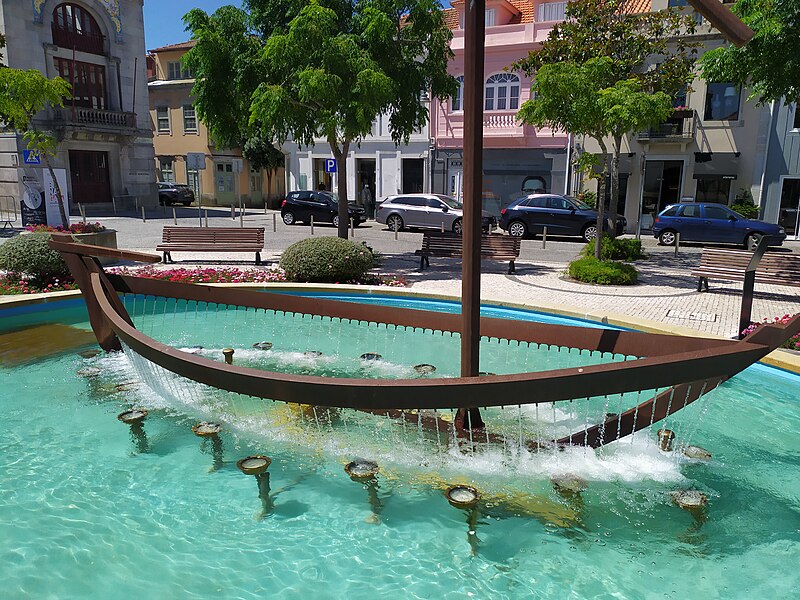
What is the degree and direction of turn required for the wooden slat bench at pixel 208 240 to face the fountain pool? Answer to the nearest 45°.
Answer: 0° — it already faces it

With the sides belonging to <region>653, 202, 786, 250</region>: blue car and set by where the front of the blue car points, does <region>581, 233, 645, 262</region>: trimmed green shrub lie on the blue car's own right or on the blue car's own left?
on the blue car's own right

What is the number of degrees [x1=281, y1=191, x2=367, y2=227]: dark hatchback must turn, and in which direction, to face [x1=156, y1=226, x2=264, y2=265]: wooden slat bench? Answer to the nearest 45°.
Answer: approximately 90° to its right

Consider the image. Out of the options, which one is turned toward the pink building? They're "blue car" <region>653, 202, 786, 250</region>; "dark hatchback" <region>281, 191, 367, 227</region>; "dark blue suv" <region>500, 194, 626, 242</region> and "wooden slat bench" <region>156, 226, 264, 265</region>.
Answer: "dark hatchback" <region>281, 191, 367, 227</region>

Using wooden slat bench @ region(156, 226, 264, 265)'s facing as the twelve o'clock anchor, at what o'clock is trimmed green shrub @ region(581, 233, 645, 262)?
The trimmed green shrub is roughly at 9 o'clock from the wooden slat bench.

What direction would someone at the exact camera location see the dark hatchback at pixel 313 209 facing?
facing to the right of the viewer

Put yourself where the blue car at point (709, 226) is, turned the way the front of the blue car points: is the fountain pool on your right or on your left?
on your right

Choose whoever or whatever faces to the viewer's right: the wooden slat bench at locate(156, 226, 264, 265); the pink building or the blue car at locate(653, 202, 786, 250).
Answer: the blue car

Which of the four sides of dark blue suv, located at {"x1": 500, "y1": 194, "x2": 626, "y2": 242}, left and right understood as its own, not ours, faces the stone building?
back

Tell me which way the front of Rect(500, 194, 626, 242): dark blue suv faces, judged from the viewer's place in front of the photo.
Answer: facing to the right of the viewer

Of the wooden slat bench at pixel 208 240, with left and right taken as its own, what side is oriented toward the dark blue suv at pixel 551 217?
left

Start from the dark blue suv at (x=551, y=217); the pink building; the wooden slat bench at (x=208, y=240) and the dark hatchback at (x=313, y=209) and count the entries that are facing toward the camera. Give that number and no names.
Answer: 2

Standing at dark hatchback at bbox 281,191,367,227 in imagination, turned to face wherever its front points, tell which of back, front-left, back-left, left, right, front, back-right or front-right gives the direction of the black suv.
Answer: back-left

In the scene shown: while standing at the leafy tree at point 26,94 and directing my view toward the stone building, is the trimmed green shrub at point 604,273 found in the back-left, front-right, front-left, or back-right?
back-right

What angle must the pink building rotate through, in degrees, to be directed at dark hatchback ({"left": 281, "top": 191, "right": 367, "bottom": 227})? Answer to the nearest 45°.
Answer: approximately 45° to its right

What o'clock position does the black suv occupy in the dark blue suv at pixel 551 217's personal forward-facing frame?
The black suv is roughly at 7 o'clock from the dark blue suv.

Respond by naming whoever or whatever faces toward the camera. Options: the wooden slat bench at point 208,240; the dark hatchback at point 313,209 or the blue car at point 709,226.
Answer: the wooden slat bench

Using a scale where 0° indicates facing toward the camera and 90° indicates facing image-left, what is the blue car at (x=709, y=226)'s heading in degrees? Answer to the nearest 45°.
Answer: approximately 270°

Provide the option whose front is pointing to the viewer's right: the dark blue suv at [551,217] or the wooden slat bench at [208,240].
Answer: the dark blue suv
